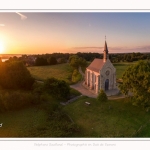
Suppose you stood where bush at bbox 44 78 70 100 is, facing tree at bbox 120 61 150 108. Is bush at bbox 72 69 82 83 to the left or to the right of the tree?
left

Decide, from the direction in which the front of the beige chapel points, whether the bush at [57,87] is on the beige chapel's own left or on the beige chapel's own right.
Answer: on the beige chapel's own right

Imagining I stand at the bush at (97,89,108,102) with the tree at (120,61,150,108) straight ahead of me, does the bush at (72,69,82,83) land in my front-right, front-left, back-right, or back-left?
back-left
